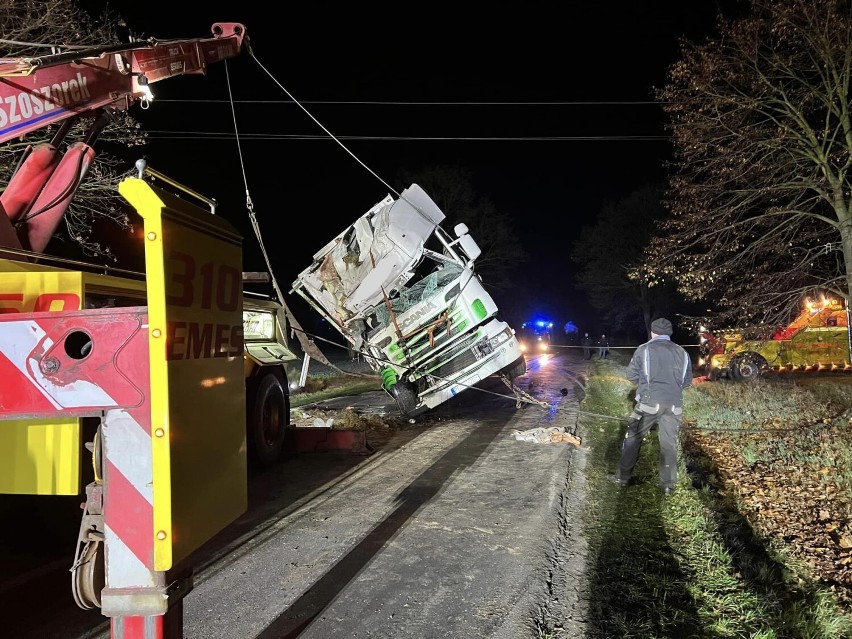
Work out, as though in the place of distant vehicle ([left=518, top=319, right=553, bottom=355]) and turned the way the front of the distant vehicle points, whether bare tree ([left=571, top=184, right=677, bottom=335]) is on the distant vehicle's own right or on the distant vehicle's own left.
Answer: on the distant vehicle's own left

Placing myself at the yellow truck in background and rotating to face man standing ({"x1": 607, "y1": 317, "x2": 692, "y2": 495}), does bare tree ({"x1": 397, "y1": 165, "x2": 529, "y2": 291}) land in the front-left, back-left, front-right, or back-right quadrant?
back-right

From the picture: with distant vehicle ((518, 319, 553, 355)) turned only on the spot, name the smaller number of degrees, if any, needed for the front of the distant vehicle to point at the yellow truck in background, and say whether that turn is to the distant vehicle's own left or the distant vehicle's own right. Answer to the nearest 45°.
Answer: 0° — it already faces it

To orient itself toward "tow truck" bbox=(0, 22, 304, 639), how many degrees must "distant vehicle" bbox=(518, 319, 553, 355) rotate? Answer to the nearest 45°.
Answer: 0° — it already faces it

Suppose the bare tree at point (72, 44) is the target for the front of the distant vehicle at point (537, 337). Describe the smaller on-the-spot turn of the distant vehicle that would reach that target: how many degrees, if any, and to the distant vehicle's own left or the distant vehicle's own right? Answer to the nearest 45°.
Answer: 0° — it already faces it

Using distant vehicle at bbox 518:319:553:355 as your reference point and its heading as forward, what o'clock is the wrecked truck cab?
The wrecked truck cab is roughly at 12 o'clock from the distant vehicle.

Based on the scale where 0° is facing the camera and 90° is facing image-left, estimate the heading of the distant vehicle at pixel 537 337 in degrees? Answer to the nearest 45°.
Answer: approximately 0°
